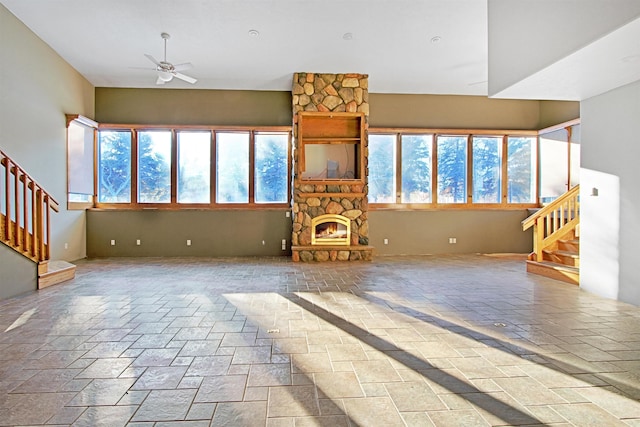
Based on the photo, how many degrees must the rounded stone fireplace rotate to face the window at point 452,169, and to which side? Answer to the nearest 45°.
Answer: approximately 135° to its left

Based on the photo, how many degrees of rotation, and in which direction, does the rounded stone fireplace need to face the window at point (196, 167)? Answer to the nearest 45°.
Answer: approximately 90° to its right

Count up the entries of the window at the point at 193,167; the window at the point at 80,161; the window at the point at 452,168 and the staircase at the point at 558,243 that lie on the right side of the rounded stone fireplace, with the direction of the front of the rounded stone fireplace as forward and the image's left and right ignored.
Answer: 2

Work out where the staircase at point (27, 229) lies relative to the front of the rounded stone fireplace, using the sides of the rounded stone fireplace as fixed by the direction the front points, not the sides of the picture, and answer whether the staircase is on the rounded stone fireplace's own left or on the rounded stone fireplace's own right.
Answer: on the rounded stone fireplace's own right

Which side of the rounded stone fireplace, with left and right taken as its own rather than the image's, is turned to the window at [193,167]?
right

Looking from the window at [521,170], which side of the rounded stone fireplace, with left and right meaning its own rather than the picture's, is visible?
left

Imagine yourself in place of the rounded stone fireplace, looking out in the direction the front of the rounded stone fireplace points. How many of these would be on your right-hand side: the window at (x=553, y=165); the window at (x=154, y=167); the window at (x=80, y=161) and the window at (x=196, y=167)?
3

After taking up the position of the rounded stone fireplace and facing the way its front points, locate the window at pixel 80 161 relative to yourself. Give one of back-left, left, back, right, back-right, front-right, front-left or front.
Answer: right

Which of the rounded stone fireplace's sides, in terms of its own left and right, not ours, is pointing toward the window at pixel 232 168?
right

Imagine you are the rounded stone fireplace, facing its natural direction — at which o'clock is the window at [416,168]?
The window is roughly at 8 o'clock from the rounded stone fireplace.

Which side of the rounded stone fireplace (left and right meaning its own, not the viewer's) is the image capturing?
front

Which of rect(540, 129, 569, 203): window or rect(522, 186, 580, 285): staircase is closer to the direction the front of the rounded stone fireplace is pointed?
the staircase

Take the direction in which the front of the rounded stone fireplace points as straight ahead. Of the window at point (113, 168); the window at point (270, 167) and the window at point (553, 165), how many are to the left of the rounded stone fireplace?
1

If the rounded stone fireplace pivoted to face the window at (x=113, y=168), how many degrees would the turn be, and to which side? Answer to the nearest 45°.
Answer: approximately 90° to its right

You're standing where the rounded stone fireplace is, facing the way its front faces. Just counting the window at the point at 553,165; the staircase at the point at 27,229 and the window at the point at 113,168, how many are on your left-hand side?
1

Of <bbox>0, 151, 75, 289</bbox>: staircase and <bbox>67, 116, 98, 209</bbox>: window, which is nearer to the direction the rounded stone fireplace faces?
the staircase

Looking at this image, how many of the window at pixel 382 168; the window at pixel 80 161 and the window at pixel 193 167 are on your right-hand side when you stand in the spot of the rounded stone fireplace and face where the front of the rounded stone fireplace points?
2
